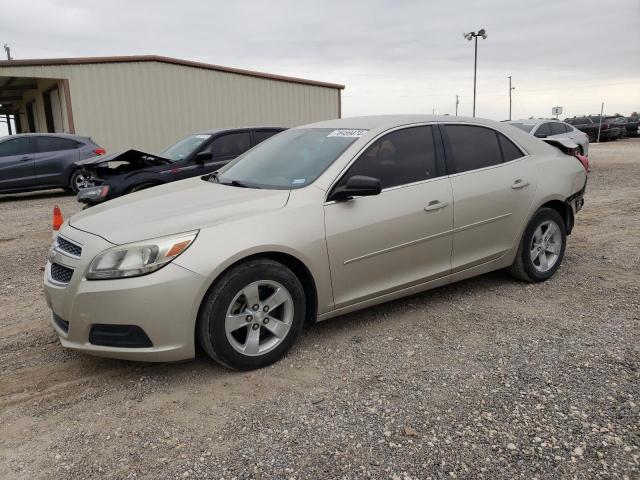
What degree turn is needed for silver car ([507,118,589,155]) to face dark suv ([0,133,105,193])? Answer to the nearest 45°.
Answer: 0° — it already faces it

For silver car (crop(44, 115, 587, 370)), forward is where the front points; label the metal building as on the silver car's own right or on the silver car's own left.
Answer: on the silver car's own right

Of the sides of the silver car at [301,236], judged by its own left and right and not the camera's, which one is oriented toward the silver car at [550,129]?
back

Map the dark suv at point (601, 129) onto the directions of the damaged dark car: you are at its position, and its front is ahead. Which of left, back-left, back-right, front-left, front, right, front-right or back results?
back

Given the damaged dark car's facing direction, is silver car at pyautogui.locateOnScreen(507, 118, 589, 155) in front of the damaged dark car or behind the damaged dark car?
behind

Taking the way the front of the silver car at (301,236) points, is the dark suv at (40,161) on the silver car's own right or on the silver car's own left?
on the silver car's own right
